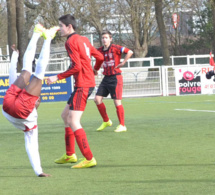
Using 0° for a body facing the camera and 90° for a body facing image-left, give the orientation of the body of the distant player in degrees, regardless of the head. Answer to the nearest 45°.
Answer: approximately 45°

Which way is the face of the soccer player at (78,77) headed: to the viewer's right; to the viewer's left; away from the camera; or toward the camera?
to the viewer's left

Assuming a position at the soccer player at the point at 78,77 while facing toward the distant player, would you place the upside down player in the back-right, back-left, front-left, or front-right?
back-left

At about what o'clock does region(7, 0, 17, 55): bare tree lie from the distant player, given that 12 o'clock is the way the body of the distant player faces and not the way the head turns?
The bare tree is roughly at 4 o'clock from the distant player.

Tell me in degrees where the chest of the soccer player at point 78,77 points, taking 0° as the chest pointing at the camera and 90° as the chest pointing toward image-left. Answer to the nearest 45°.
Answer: approximately 90°

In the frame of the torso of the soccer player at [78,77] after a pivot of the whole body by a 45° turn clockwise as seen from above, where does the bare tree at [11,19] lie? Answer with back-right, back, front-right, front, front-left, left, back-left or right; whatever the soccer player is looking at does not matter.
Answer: front-right

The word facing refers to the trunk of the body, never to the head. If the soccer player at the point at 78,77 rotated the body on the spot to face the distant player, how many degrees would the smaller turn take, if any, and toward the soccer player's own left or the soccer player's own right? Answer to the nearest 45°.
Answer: approximately 90° to the soccer player's own right
